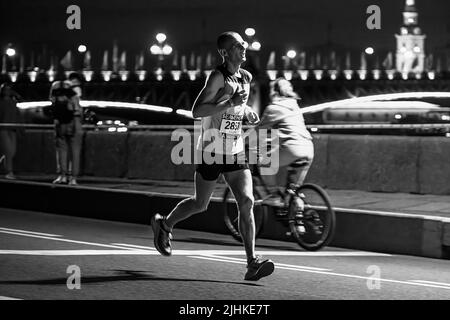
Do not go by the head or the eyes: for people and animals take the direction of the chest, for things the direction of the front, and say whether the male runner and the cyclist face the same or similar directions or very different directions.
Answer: very different directions

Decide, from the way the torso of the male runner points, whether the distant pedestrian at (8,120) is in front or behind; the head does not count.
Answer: behind

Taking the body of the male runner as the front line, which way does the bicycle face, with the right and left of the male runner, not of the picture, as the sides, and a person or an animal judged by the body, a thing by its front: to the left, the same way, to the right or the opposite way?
the opposite way
